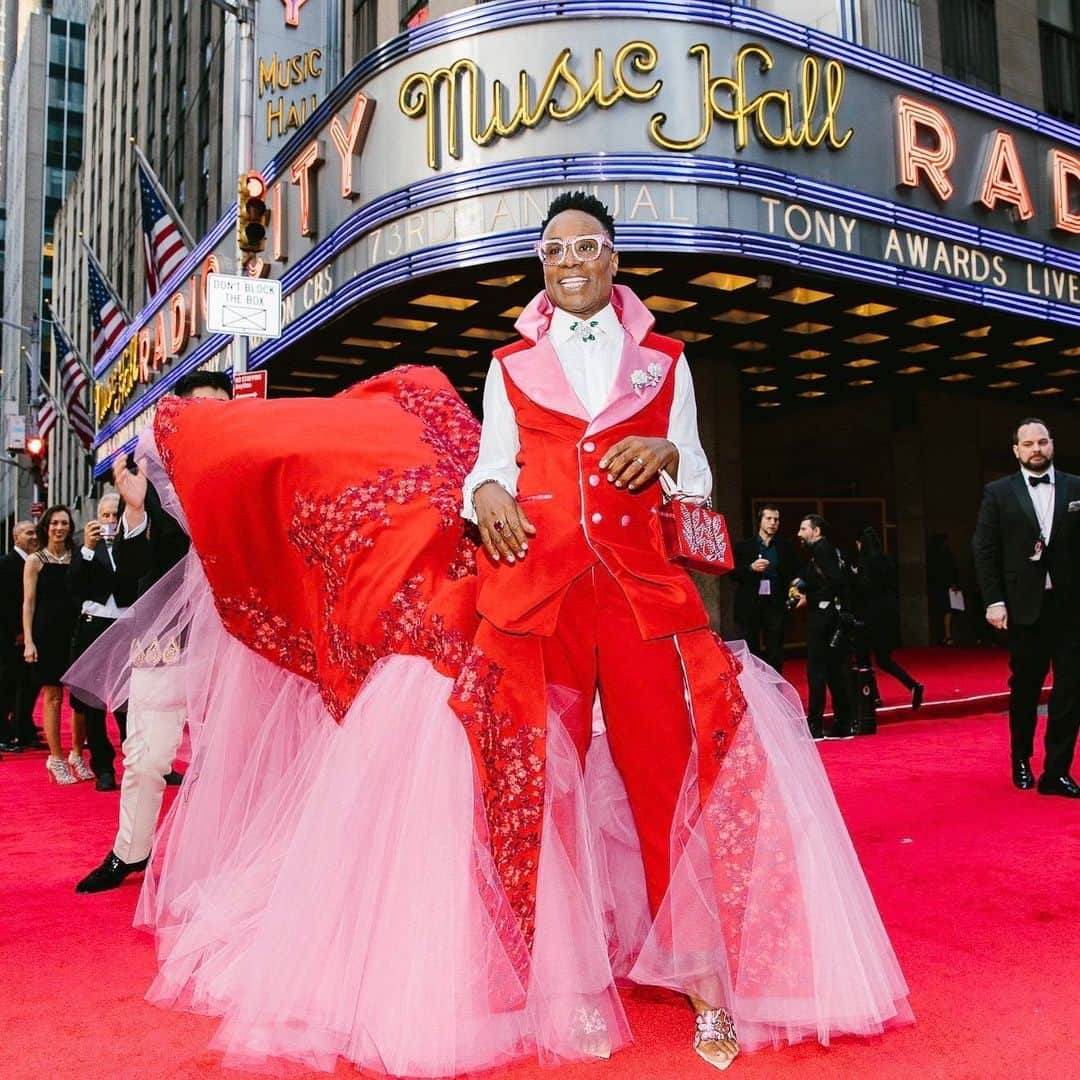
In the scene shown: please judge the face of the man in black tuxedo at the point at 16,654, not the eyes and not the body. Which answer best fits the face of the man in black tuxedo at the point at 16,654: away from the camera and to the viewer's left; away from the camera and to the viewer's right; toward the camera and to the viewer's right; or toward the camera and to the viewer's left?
toward the camera and to the viewer's right

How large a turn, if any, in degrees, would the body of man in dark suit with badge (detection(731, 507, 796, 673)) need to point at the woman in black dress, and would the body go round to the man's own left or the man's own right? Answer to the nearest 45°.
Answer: approximately 45° to the man's own right

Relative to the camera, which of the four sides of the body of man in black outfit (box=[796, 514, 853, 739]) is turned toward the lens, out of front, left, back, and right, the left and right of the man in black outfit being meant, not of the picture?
left

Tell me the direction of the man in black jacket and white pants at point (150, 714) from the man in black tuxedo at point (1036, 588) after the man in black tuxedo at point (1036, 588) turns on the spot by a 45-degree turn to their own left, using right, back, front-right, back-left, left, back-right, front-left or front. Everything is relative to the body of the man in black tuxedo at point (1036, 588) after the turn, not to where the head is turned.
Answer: right

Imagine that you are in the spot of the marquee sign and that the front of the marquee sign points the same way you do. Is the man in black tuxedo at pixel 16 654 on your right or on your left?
on your right

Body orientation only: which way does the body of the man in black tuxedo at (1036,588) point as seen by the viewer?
toward the camera

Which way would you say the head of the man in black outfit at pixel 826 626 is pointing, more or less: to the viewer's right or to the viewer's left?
to the viewer's left

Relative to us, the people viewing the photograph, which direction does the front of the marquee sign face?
facing the viewer

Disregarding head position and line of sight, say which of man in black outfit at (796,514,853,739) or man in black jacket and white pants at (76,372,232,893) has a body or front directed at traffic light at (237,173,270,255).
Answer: man in black outfit at (796,514,853,739)
